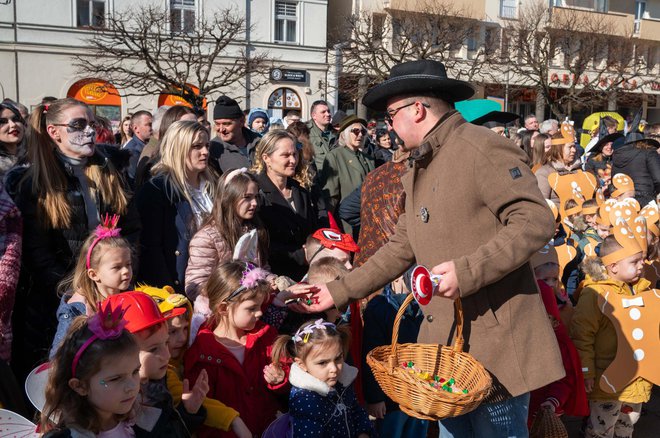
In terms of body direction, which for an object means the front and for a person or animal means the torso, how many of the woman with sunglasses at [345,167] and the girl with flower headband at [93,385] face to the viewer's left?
0

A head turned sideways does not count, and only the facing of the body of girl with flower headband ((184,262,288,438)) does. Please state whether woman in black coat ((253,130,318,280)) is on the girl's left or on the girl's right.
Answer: on the girl's left

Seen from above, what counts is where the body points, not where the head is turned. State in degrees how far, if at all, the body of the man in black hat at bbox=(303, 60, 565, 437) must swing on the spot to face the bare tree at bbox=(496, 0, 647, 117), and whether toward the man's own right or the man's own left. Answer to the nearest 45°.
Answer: approximately 90° to the man's own right

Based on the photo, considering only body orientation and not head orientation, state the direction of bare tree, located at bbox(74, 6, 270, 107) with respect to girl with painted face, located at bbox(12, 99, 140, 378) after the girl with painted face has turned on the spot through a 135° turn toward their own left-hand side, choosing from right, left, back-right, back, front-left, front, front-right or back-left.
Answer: front

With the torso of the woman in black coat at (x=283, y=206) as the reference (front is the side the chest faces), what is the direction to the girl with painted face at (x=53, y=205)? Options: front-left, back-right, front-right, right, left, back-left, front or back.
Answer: right

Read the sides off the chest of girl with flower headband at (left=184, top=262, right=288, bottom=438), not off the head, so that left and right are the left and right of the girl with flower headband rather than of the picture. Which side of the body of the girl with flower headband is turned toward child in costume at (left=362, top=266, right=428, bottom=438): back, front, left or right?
left

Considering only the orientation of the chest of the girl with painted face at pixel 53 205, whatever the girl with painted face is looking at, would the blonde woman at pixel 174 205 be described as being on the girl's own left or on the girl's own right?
on the girl's own left

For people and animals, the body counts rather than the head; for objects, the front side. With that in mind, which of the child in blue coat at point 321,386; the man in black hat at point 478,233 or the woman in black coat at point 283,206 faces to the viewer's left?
the man in black hat

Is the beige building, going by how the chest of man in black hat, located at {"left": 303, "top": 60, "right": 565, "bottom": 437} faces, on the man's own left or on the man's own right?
on the man's own right

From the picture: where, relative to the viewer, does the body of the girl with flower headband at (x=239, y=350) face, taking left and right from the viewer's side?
facing the viewer and to the right of the viewer

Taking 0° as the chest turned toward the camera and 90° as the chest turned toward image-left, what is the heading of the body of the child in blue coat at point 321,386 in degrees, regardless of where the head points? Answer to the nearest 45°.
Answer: approximately 315°

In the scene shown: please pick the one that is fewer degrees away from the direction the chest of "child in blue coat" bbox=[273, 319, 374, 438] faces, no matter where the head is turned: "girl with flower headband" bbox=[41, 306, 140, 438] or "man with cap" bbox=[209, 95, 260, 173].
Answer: the girl with flower headband

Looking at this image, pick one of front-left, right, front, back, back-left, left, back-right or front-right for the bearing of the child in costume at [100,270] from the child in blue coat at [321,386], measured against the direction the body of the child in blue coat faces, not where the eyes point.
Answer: back-right

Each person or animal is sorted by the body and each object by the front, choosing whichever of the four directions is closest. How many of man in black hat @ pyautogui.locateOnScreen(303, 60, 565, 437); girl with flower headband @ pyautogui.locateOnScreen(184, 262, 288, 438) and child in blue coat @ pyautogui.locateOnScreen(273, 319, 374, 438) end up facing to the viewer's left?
1

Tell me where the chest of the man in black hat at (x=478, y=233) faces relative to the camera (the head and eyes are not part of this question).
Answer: to the viewer's left

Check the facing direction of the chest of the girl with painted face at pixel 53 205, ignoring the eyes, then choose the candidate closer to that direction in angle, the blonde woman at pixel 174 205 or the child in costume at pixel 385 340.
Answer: the child in costume
